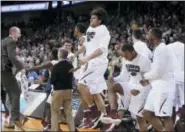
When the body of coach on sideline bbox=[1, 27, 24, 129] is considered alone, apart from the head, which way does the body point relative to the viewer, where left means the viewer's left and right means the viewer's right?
facing to the right of the viewer

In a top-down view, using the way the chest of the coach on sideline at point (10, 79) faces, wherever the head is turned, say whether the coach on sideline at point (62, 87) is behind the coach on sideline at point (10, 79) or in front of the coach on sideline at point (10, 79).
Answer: in front

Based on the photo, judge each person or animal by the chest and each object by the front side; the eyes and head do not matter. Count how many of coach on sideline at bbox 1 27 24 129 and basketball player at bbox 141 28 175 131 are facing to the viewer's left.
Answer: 1

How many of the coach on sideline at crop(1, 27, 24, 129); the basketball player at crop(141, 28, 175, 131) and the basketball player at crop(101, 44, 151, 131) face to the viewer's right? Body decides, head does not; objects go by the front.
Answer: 1

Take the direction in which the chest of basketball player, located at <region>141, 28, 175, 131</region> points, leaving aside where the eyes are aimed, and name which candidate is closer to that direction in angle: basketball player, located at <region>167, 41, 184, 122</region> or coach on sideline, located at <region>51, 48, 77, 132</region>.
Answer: the coach on sideline

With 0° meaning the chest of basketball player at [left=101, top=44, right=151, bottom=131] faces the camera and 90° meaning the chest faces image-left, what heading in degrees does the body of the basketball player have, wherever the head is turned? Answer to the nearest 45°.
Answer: approximately 45°

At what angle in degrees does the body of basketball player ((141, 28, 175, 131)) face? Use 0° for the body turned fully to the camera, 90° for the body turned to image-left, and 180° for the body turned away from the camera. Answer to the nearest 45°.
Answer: approximately 90°

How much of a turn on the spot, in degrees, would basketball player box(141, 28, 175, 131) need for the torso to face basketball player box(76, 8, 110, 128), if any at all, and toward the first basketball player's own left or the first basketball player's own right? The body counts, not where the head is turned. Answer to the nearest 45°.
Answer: approximately 45° to the first basketball player's own right
